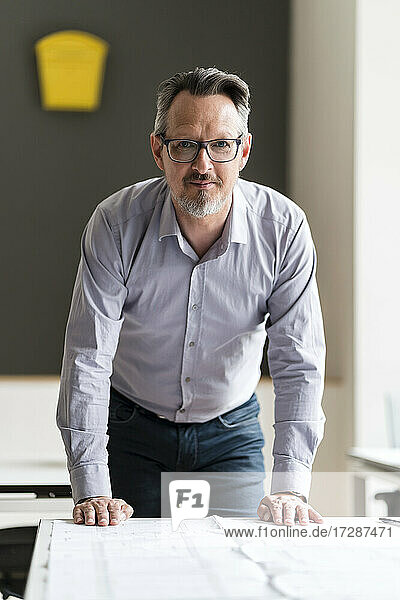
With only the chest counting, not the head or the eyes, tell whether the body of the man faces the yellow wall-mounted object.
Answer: no

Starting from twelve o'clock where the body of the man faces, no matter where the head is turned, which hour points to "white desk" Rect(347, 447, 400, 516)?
The white desk is roughly at 7 o'clock from the man.

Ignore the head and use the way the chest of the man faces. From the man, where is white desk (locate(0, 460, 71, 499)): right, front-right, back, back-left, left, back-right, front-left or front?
back-right

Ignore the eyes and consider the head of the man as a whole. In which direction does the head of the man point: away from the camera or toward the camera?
toward the camera

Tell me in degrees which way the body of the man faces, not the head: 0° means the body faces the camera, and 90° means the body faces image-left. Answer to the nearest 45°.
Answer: approximately 0°

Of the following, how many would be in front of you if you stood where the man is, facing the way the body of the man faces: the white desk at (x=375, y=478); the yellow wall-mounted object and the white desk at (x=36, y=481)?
0

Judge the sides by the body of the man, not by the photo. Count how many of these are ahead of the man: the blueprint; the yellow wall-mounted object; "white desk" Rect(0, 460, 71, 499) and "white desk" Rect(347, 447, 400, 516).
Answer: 1

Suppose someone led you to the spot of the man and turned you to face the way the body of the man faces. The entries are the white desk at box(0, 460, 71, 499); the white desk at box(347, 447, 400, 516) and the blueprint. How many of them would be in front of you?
1

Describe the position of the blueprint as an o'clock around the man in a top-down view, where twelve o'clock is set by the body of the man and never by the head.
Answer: The blueprint is roughly at 12 o'clock from the man.
